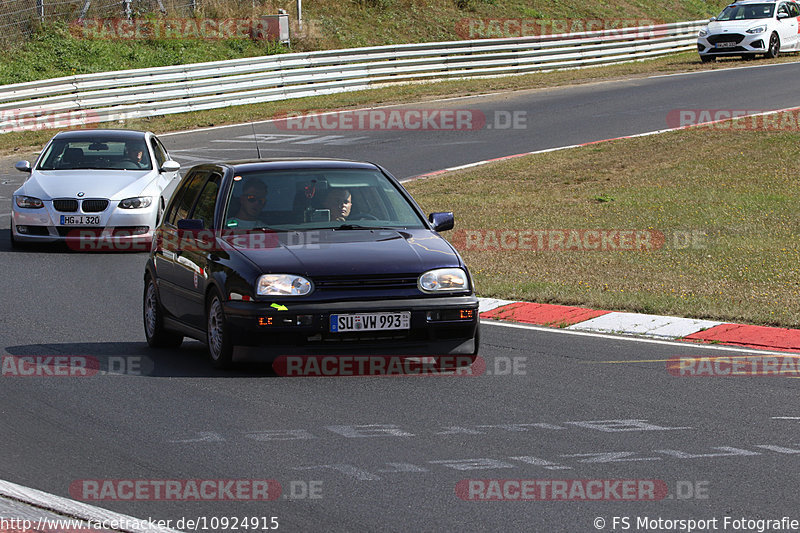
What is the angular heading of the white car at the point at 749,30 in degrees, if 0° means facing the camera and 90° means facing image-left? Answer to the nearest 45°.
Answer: approximately 45°

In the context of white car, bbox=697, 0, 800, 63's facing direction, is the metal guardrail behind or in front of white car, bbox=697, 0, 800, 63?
in front

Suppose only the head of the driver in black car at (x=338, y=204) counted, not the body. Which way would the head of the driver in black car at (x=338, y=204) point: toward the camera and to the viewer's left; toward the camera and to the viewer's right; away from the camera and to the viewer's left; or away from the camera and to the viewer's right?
toward the camera and to the viewer's right

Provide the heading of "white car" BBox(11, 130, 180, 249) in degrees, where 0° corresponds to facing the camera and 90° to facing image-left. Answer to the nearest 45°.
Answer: approximately 0°

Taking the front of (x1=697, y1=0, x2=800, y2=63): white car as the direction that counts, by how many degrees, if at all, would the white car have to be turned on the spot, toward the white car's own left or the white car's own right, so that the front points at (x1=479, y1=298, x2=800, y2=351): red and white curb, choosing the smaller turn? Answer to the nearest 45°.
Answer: approximately 45° to the white car's own left

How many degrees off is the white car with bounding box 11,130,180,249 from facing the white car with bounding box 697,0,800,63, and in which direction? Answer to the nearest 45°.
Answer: approximately 135° to its left

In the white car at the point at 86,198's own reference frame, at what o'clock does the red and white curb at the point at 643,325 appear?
The red and white curb is roughly at 11 o'clock from the white car.

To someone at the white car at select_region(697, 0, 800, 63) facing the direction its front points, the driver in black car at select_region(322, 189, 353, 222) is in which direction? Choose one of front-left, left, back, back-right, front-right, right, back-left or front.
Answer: front-left
